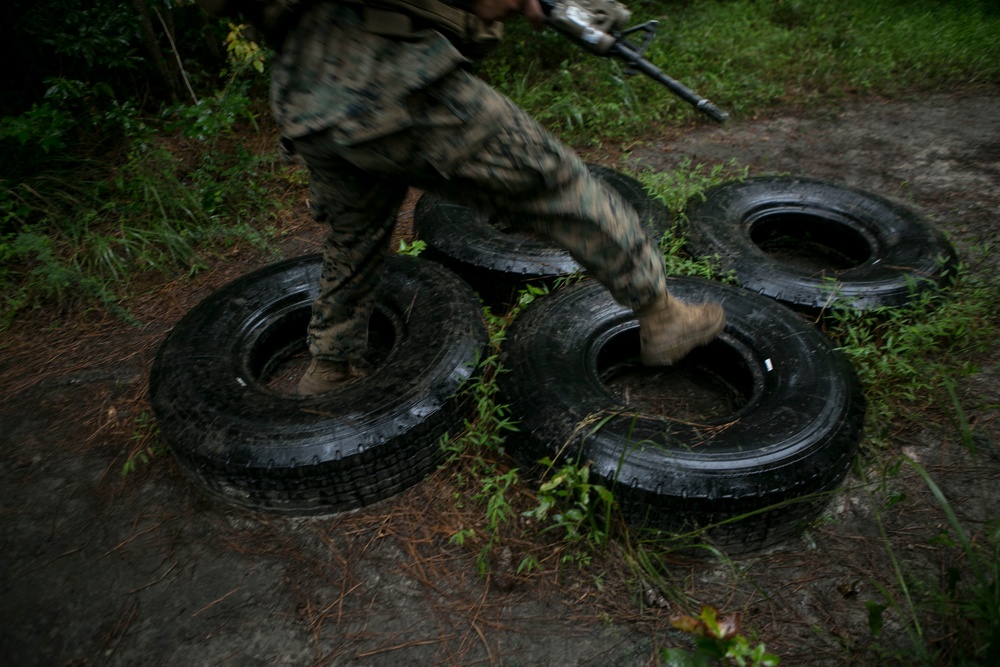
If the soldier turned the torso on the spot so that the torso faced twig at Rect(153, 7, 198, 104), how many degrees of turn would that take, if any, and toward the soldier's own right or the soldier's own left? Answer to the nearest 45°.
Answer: approximately 135° to the soldier's own left

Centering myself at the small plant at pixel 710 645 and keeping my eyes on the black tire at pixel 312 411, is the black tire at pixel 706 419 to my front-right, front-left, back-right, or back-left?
front-right

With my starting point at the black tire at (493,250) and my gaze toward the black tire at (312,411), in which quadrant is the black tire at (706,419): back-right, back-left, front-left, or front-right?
front-left

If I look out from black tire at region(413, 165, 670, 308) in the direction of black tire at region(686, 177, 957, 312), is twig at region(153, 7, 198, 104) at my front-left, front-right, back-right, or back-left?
back-left

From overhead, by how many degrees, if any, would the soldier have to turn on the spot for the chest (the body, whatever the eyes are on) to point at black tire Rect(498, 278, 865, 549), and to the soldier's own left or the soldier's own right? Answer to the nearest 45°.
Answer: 0° — they already face it

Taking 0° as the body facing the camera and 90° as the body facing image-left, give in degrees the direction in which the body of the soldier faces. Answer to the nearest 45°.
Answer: approximately 270°

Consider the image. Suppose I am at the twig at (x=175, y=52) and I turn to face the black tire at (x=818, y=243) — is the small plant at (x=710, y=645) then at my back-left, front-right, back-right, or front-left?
front-right

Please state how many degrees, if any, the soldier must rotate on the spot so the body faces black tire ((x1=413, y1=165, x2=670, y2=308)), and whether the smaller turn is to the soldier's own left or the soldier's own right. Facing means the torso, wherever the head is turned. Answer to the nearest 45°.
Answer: approximately 90° to the soldier's own left

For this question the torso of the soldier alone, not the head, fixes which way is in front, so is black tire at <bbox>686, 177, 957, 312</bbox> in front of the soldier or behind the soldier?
in front
